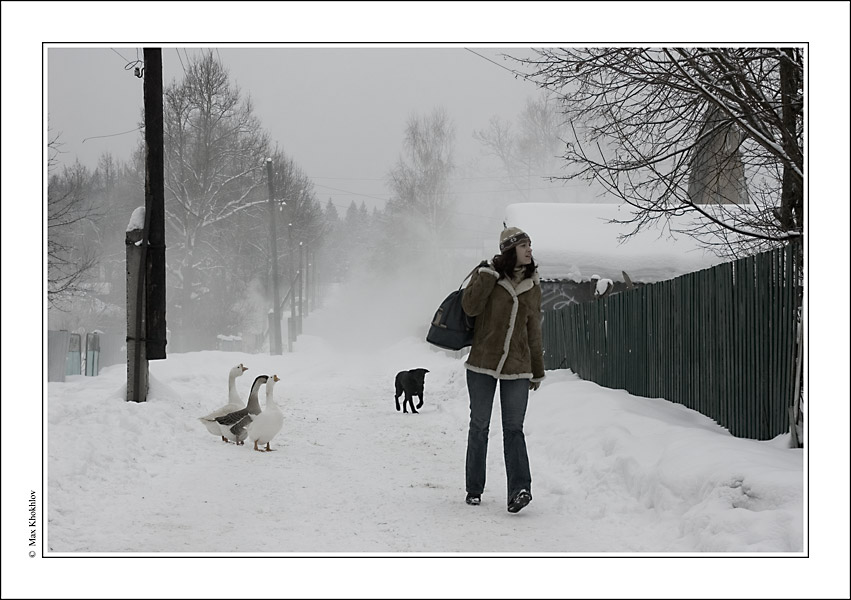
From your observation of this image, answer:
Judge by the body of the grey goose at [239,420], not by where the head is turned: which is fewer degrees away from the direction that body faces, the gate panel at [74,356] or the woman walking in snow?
the woman walking in snow

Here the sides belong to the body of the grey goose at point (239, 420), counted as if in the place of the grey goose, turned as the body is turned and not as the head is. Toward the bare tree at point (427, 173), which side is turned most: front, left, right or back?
left

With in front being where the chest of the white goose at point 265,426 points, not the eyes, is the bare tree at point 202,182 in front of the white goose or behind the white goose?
behind

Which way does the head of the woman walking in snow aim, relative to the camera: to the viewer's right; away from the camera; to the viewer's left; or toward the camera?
to the viewer's right

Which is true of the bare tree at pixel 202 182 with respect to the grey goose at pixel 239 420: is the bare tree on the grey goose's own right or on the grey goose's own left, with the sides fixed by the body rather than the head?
on the grey goose's own left

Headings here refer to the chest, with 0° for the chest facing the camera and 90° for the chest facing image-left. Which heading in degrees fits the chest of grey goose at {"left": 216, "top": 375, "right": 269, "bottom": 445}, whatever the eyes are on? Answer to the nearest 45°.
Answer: approximately 270°

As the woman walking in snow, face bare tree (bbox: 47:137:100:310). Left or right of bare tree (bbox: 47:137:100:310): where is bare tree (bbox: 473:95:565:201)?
right

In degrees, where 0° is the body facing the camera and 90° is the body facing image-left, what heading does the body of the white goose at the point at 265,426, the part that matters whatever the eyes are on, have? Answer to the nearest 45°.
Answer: approximately 315°

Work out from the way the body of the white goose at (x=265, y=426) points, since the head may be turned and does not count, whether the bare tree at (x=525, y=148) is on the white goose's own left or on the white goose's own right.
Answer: on the white goose's own left
